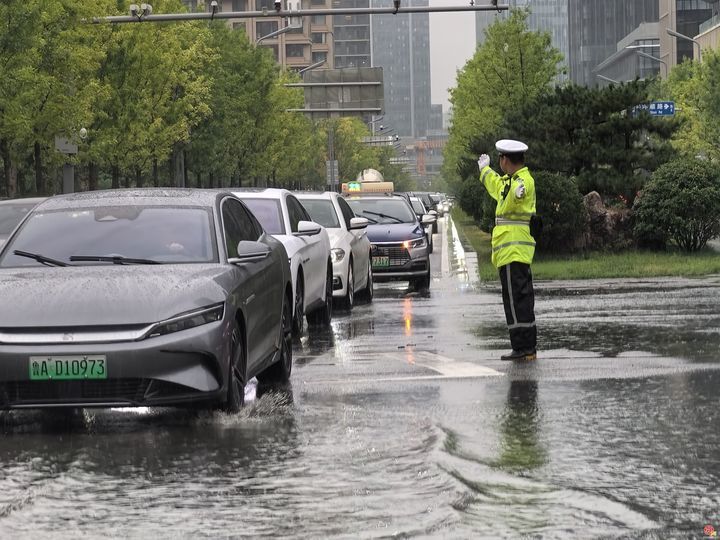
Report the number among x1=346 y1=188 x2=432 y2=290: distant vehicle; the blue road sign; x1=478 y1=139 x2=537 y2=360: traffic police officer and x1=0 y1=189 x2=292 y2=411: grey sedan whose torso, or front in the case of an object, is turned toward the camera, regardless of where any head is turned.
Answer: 3

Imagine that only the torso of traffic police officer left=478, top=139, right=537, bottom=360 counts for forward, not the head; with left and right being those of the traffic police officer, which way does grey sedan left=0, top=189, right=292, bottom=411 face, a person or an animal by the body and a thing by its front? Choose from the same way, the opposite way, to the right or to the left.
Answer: to the left

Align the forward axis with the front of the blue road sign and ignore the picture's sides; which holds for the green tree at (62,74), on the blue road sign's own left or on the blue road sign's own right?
on the blue road sign's own right

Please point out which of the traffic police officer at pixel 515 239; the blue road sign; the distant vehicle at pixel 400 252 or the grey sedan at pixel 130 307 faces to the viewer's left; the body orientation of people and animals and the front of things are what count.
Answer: the traffic police officer

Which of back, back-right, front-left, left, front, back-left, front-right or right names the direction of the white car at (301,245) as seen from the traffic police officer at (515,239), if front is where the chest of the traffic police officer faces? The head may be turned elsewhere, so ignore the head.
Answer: front-right

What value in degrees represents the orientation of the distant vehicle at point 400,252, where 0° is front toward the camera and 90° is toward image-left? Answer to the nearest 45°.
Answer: approximately 0°

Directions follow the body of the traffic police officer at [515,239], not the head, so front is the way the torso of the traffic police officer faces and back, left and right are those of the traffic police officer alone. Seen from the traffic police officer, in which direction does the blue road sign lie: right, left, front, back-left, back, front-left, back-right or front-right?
right

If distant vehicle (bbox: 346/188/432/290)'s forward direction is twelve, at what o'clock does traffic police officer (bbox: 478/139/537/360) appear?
The traffic police officer is roughly at 12 o'clock from the distant vehicle.

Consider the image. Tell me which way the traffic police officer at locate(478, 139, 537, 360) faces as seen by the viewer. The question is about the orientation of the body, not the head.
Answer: to the viewer's left

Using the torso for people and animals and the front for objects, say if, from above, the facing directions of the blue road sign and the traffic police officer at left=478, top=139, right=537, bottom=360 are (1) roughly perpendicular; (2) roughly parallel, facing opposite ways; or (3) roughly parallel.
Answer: roughly perpendicular

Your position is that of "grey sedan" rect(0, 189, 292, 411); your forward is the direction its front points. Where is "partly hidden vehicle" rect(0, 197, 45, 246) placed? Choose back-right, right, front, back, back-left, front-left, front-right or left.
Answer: back
